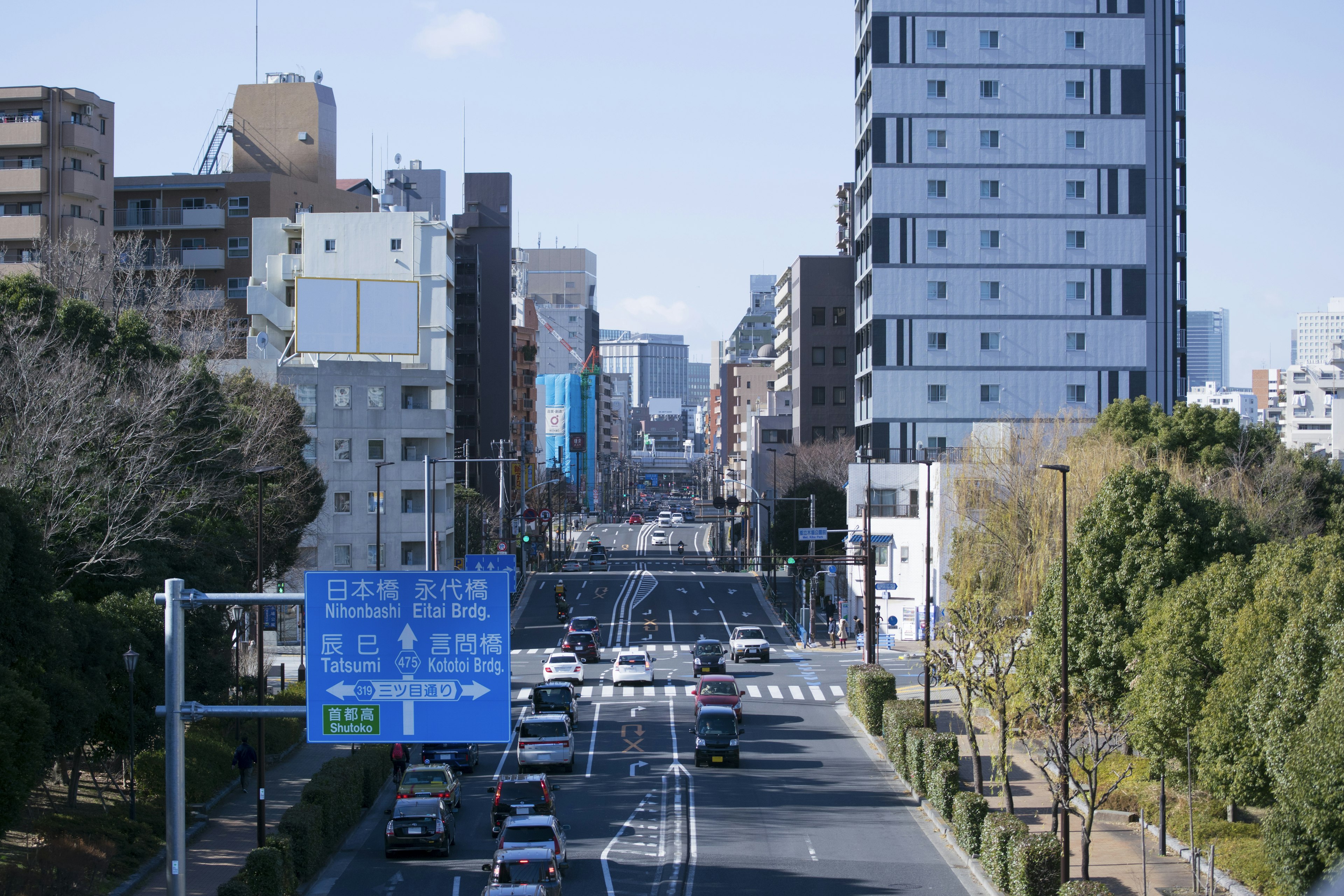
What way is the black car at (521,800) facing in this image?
away from the camera

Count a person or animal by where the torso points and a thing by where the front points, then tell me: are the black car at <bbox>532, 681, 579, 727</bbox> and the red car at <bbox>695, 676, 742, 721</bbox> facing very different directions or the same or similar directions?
very different directions

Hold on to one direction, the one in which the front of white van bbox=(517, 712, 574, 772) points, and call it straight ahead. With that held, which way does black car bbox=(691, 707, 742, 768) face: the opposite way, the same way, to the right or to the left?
the opposite way

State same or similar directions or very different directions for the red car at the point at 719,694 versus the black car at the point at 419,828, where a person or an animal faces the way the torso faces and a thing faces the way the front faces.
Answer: very different directions

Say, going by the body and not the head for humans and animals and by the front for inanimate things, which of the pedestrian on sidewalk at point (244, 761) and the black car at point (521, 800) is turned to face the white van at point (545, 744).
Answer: the black car

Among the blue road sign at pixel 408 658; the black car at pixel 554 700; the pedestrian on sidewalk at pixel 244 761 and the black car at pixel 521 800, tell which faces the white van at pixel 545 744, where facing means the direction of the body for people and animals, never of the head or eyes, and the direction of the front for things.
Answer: the black car at pixel 521 800

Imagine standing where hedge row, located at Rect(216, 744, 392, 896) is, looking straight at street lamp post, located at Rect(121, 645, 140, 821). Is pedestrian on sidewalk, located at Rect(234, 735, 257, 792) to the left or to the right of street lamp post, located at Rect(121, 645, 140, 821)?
right

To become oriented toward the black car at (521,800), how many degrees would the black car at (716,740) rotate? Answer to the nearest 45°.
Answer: approximately 45° to its right

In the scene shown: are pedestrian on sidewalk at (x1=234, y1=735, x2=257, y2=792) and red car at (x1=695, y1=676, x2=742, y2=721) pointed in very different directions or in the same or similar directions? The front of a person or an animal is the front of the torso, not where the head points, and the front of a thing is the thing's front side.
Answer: very different directions

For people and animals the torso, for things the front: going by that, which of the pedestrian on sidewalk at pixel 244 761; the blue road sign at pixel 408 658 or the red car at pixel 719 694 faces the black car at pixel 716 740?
the red car

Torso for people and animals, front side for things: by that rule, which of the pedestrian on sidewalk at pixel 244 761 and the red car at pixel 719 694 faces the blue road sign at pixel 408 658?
the red car

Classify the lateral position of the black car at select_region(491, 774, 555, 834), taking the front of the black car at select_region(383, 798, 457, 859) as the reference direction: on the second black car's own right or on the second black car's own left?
on the second black car's own right

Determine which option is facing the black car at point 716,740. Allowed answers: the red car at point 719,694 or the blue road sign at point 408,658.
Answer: the red car

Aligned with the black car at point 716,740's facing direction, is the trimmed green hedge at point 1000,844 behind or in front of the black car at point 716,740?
in front

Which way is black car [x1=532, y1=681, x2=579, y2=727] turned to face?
away from the camera
